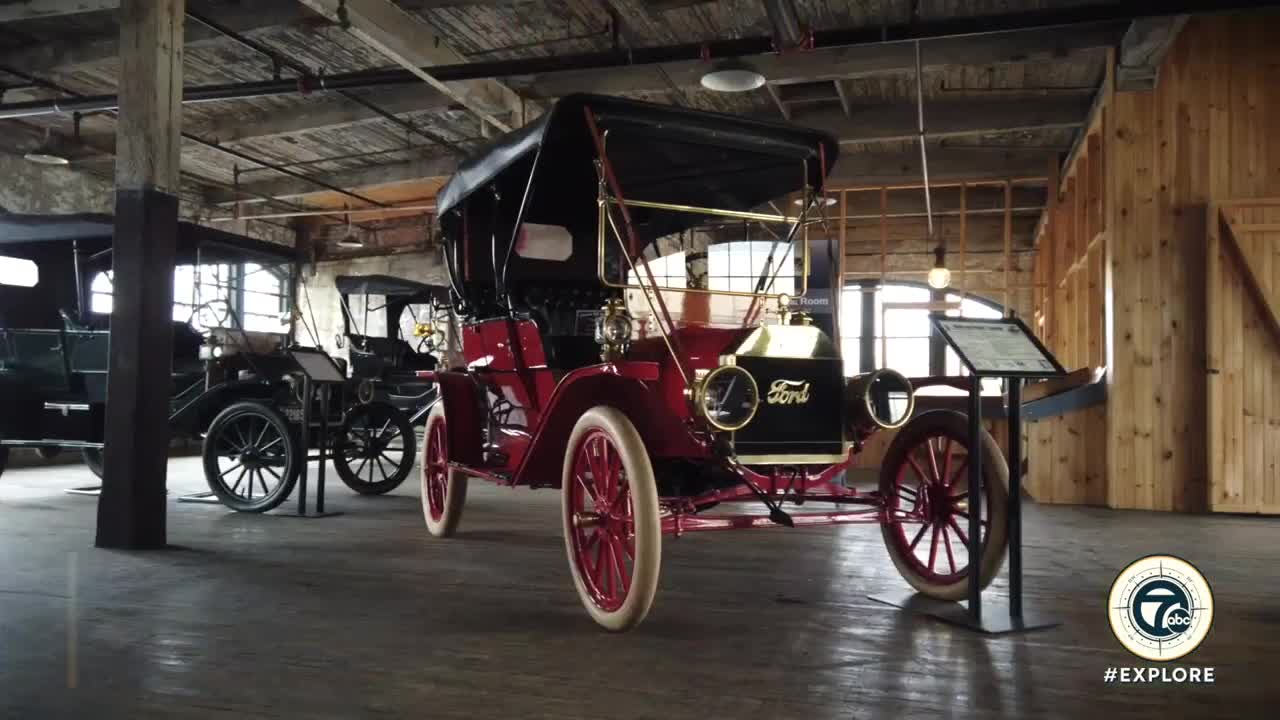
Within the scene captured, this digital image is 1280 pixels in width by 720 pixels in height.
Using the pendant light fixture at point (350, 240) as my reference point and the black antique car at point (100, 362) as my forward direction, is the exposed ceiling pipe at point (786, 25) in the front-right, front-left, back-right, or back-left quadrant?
front-left

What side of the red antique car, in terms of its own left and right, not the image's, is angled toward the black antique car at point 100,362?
back

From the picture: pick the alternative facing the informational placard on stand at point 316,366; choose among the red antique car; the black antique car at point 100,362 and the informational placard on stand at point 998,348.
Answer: the black antique car

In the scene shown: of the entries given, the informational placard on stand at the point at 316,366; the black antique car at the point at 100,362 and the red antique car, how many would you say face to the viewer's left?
0

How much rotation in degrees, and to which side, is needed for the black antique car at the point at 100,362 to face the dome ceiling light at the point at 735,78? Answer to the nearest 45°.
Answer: approximately 45° to its left

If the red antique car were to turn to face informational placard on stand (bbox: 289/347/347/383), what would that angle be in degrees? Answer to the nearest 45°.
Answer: approximately 180°

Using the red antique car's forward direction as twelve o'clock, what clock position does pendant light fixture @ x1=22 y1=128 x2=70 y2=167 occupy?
The pendant light fixture is roughly at 6 o'clock from the red antique car.

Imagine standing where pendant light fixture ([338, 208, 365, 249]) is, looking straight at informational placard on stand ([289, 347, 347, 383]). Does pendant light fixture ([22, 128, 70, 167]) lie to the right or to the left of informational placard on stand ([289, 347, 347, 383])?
right

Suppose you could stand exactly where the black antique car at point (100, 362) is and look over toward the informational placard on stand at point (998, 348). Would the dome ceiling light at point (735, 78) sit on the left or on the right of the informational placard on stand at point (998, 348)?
left

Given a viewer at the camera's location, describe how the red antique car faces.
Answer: facing the viewer and to the right of the viewer

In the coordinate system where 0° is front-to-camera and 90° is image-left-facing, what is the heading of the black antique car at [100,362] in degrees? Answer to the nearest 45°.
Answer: approximately 315°

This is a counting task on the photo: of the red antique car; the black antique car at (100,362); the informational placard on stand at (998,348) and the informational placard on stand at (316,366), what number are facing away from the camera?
0
